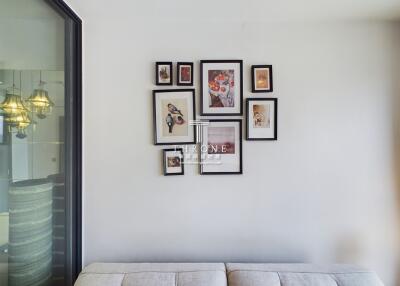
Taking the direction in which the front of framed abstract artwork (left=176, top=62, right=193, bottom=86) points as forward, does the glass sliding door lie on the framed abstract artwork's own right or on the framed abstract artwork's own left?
on the framed abstract artwork's own right

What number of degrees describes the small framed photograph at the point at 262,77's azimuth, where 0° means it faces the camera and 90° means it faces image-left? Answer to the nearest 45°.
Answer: approximately 0°

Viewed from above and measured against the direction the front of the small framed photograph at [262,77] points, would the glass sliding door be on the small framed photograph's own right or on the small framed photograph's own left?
on the small framed photograph's own right

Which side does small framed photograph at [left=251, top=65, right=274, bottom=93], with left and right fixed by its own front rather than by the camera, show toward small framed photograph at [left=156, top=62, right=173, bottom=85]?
right

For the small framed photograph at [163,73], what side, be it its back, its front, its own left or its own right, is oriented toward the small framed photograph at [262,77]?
left
